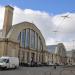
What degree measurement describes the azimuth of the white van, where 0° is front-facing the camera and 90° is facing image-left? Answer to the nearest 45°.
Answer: approximately 45°
